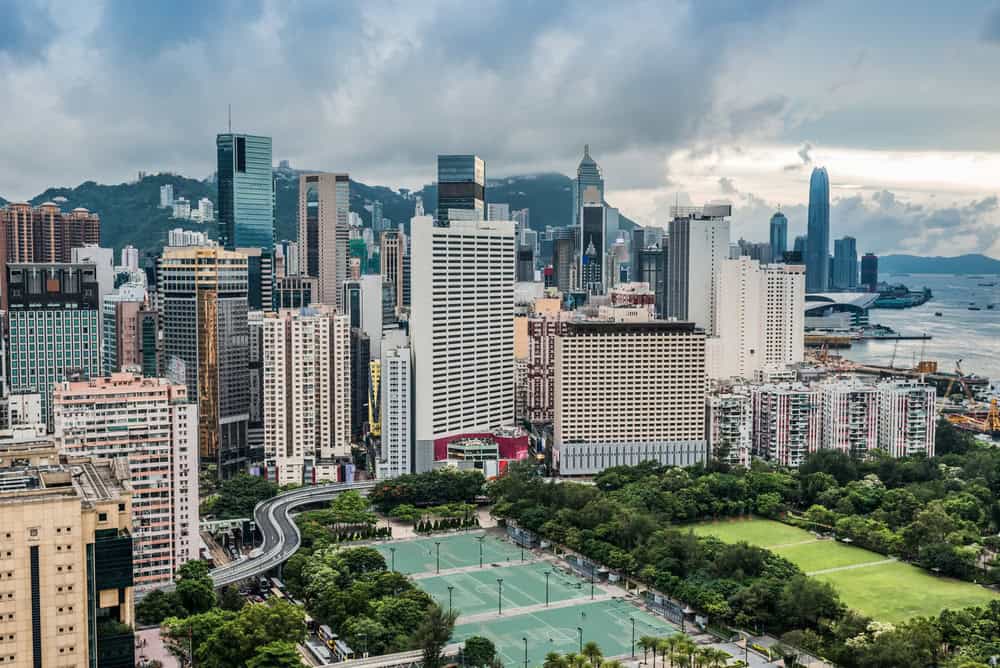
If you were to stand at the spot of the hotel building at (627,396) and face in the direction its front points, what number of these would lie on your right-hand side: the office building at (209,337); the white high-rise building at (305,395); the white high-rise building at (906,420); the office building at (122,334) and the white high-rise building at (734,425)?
3

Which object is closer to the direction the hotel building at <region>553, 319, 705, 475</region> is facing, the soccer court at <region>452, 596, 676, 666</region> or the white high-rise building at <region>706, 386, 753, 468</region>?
the soccer court

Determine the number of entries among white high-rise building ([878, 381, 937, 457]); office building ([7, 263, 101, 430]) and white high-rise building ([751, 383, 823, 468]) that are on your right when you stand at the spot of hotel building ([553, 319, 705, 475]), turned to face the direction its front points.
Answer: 1

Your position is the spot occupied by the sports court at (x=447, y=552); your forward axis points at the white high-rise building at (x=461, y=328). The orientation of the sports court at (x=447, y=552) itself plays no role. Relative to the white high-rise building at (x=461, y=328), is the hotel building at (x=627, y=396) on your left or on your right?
right

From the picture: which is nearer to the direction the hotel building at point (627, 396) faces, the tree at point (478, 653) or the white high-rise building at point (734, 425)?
the tree

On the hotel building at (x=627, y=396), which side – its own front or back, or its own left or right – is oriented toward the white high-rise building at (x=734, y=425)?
left

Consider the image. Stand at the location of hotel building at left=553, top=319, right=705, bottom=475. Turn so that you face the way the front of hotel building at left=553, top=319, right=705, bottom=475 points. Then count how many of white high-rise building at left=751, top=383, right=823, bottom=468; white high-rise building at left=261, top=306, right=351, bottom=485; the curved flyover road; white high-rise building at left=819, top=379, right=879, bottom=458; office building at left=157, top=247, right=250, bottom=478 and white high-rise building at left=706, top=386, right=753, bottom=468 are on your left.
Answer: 3

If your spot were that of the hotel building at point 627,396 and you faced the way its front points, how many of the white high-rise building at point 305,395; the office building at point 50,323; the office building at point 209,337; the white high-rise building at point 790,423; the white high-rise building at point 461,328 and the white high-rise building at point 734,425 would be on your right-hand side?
4

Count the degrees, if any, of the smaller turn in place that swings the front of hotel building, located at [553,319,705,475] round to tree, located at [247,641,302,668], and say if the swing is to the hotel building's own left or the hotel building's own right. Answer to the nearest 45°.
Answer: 0° — it already faces it

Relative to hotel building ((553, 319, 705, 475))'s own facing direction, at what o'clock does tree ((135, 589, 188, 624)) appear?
The tree is roughly at 1 o'clock from the hotel building.

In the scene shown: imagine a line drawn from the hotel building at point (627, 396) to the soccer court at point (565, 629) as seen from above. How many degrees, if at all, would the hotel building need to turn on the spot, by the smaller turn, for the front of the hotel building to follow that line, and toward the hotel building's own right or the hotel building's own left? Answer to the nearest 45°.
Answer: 0° — it already faces it

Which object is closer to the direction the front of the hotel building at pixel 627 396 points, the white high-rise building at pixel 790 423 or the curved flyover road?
the curved flyover road

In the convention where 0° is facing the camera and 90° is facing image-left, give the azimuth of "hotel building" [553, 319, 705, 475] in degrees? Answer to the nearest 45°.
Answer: approximately 0°

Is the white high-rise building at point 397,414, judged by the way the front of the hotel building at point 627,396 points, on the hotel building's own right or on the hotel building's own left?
on the hotel building's own right

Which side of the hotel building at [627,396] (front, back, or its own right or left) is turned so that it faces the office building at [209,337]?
right
